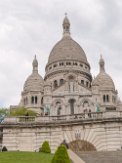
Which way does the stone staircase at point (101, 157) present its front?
toward the camera

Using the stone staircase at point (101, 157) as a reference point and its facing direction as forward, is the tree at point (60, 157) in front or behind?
in front
